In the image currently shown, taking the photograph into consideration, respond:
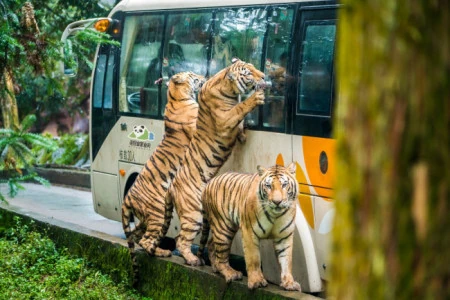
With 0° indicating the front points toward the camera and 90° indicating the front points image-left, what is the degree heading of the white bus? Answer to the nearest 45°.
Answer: approximately 135°

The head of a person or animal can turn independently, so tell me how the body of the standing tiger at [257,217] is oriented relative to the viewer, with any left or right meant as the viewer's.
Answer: facing the viewer and to the right of the viewer

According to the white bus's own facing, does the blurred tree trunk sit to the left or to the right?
on its left

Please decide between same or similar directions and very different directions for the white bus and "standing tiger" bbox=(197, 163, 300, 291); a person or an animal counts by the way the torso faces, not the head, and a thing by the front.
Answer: very different directions
